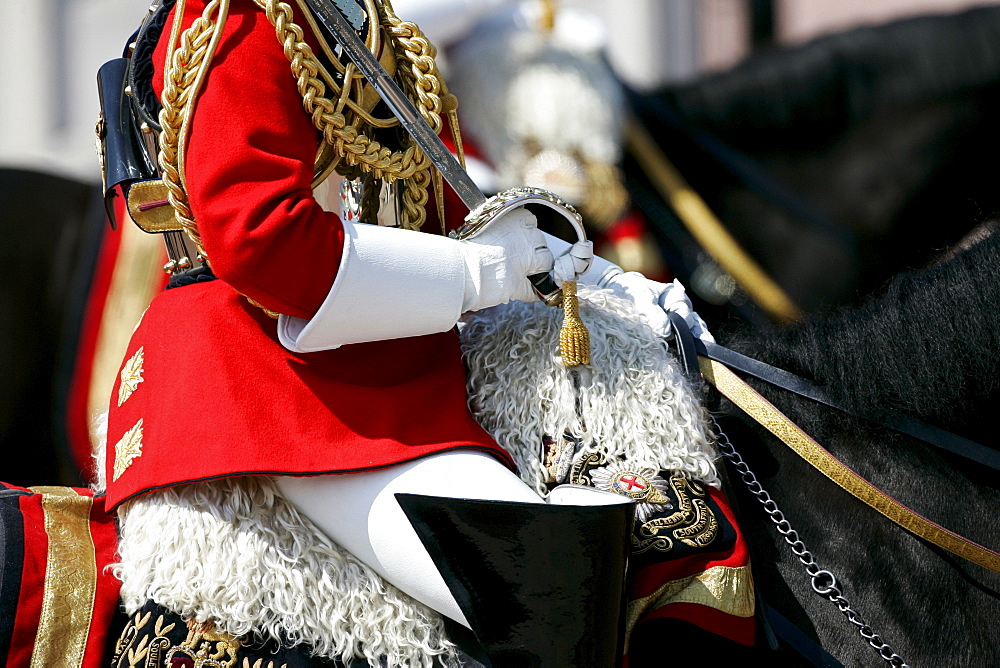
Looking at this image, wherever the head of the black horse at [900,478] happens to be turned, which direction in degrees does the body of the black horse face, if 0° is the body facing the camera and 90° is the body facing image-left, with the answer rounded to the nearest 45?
approximately 270°

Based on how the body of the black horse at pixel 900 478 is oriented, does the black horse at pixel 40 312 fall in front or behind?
behind
